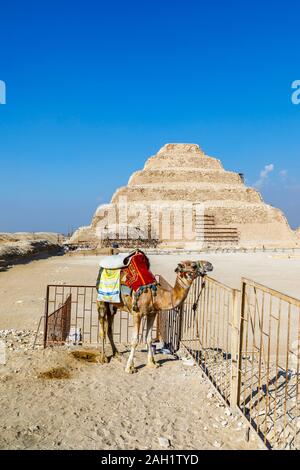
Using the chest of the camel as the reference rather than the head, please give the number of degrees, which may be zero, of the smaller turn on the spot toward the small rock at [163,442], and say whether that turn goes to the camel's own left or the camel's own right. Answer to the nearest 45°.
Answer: approximately 45° to the camel's own right

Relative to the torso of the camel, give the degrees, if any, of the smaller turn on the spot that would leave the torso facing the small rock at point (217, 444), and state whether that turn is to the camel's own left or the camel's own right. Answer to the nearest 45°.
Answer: approximately 45° to the camel's own right

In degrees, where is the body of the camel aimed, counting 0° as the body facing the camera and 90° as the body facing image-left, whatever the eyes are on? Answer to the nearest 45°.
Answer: approximately 315°
